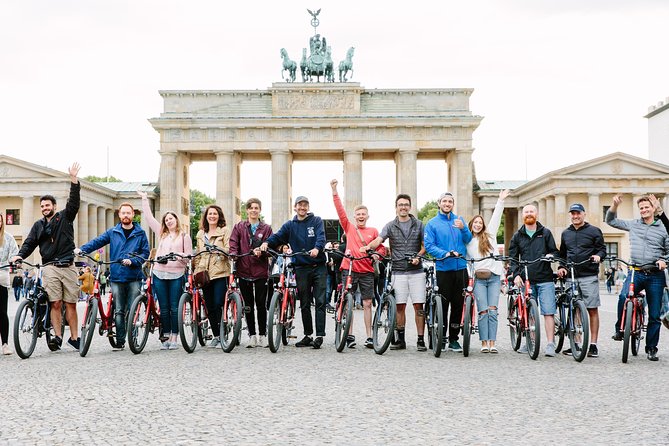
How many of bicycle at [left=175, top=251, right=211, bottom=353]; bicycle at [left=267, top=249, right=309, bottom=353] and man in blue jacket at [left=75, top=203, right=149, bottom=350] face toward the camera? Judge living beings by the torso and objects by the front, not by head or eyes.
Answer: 3

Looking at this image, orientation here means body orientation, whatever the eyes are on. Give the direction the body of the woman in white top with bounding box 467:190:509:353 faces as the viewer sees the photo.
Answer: toward the camera

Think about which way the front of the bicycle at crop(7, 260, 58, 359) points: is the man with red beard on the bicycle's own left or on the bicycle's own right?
on the bicycle's own left

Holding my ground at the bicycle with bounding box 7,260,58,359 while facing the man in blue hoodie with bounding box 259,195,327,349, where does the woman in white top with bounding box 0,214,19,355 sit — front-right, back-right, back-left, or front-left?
back-left

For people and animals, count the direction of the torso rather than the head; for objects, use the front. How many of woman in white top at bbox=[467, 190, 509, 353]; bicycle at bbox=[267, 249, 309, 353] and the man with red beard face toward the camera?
3

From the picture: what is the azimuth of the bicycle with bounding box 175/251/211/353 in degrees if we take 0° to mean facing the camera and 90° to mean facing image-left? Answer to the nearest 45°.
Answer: approximately 0°

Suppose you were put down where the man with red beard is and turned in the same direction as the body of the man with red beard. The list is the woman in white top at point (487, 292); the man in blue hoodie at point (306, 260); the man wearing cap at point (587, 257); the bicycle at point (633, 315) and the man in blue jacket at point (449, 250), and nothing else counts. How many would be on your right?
3

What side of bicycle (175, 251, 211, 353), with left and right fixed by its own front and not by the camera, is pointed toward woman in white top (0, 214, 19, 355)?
right
